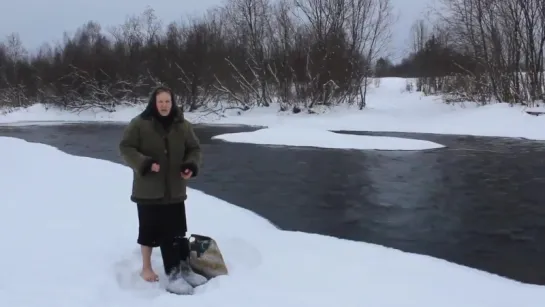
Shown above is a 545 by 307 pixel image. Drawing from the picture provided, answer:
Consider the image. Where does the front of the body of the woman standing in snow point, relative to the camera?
toward the camera
